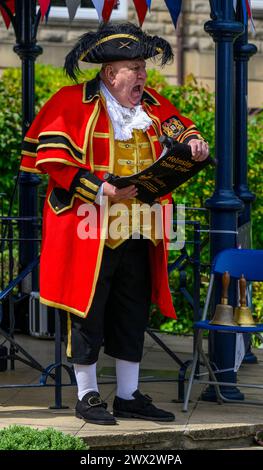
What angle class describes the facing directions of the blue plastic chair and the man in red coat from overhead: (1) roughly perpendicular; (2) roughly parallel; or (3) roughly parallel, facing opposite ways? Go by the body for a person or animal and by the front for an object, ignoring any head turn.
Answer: roughly perpendicular

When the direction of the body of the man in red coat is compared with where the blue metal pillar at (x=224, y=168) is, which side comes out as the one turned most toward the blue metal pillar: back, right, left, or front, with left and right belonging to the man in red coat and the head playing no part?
left

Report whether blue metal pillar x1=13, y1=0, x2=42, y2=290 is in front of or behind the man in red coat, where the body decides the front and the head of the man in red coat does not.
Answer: behind

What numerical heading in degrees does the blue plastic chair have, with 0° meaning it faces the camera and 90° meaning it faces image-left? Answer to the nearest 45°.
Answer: approximately 45°

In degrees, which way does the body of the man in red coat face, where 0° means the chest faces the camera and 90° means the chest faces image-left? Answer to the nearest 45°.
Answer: approximately 315°
